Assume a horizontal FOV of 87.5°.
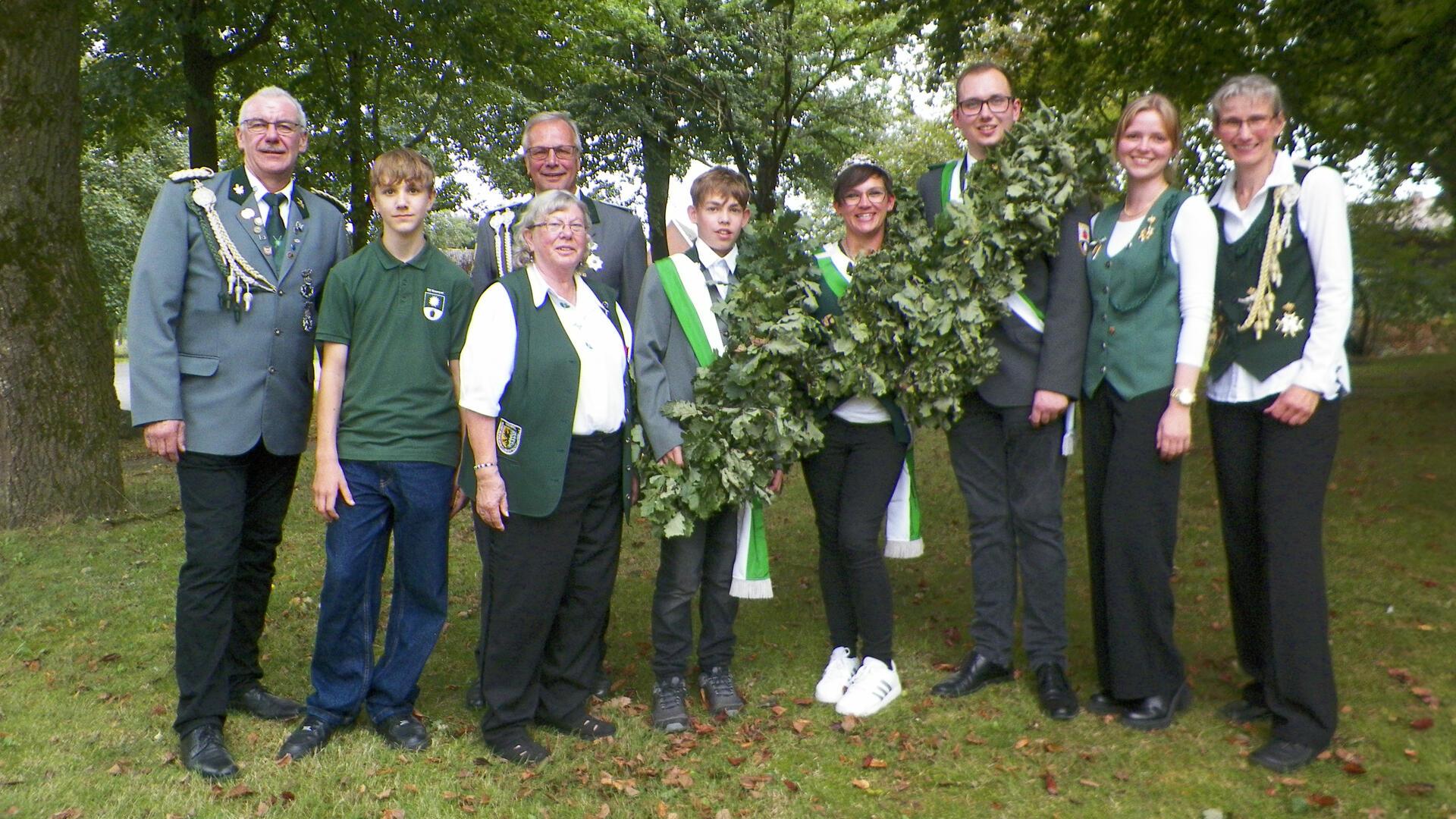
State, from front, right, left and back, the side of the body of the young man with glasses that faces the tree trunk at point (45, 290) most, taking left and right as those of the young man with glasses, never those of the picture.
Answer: right

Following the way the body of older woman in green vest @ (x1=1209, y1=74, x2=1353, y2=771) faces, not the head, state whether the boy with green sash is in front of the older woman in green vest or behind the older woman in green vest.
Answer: in front

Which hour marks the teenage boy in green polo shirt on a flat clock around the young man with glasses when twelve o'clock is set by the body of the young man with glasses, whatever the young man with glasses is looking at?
The teenage boy in green polo shirt is roughly at 2 o'clock from the young man with glasses.

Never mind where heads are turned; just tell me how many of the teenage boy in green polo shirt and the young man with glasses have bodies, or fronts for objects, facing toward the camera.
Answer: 2

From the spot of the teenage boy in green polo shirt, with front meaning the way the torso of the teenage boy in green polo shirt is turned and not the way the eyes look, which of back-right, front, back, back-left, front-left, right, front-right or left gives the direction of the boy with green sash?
left

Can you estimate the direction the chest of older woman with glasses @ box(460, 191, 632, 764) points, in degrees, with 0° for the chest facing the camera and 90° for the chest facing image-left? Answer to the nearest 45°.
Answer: approximately 315°
